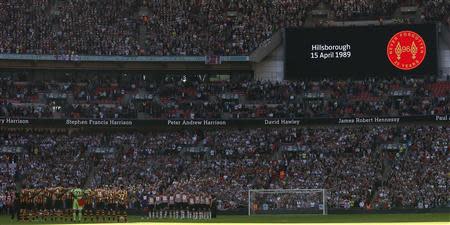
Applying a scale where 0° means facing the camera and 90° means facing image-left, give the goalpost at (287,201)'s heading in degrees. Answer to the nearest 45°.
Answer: approximately 0°
